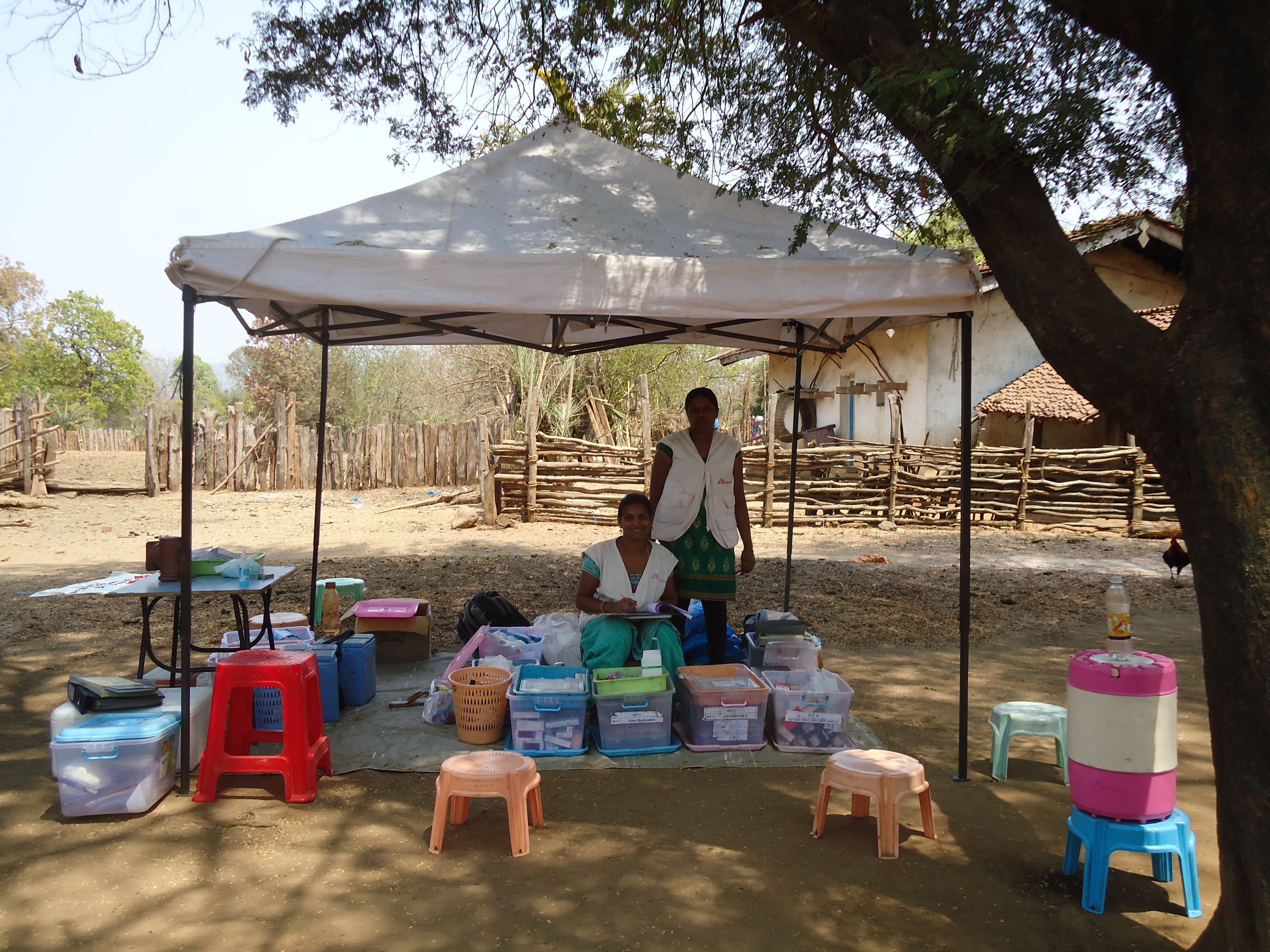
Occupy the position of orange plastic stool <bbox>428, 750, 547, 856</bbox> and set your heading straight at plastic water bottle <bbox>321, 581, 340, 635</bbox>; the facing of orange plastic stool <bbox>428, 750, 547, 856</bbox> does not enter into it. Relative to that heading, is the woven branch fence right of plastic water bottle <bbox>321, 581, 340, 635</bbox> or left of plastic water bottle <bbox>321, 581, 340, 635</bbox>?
right

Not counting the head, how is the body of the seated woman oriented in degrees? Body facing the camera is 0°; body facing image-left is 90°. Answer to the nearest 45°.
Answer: approximately 0°

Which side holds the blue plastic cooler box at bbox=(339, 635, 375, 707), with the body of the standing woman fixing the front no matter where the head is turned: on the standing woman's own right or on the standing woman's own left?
on the standing woman's own right

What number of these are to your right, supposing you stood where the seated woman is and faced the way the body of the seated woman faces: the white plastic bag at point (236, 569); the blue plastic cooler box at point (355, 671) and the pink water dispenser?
2

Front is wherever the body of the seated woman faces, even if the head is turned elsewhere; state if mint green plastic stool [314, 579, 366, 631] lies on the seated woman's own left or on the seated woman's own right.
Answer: on the seated woman's own right

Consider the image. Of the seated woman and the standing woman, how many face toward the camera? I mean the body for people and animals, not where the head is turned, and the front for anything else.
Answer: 2

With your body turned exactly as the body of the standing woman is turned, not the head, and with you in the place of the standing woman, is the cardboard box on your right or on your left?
on your right

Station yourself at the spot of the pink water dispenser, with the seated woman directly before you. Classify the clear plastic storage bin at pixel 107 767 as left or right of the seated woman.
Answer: left

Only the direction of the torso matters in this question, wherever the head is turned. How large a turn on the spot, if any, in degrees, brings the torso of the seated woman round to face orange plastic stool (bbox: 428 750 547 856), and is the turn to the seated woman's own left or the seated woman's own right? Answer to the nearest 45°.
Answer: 0° — they already face it

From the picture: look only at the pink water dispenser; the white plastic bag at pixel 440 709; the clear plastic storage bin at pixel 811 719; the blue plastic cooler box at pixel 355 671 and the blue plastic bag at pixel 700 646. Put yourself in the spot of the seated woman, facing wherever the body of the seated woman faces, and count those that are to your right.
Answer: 2

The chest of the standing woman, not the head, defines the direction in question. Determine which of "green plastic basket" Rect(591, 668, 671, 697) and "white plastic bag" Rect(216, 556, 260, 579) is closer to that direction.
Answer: the green plastic basket
